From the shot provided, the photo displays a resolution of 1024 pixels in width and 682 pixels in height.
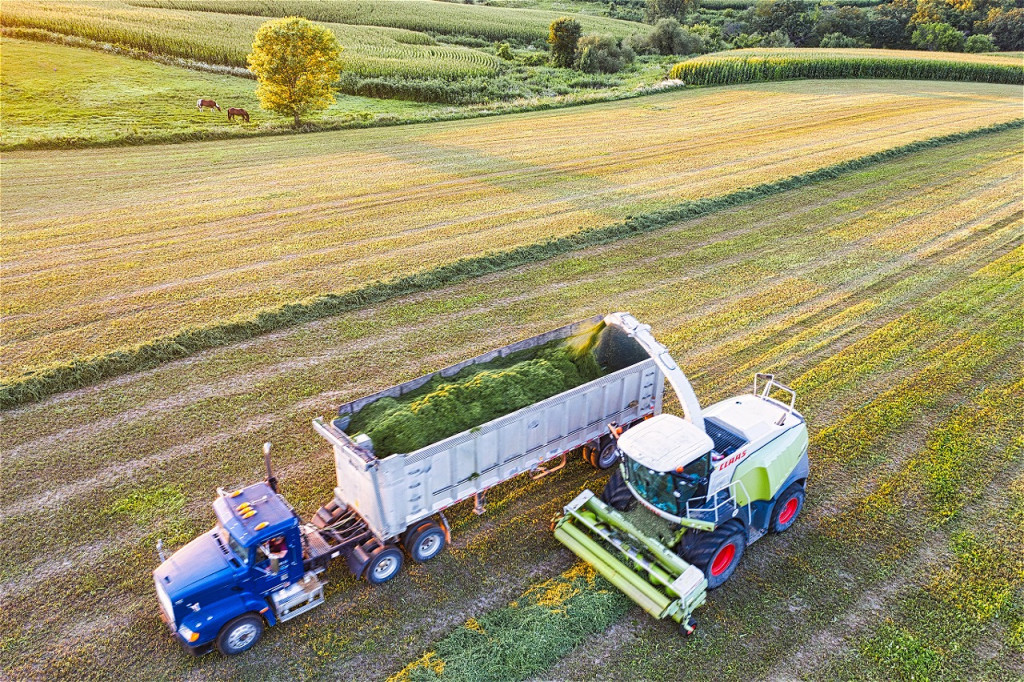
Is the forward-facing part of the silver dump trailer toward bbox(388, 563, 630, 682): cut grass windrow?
no

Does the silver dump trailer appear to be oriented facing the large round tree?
no

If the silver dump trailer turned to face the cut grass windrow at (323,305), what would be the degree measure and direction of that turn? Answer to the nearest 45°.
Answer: approximately 90° to its right

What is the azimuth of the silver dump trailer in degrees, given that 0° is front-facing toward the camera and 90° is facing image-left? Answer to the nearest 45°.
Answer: approximately 45°
